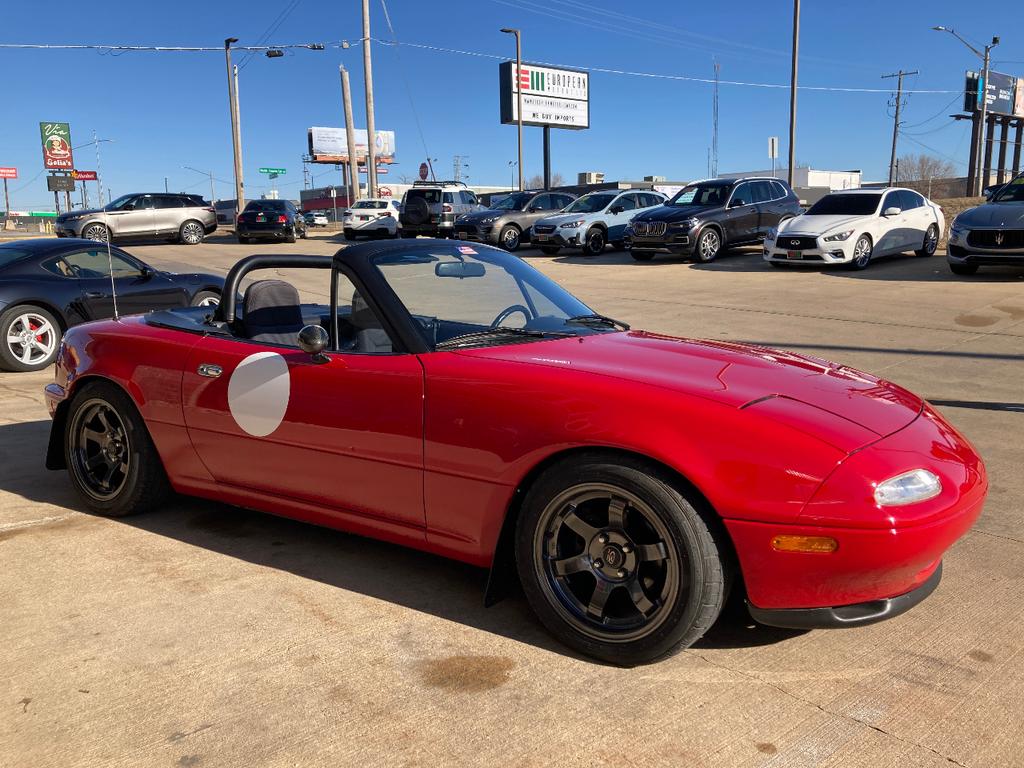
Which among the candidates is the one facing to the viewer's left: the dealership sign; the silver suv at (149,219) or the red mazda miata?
the silver suv

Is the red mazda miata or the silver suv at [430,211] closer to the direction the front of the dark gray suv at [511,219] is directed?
the red mazda miata

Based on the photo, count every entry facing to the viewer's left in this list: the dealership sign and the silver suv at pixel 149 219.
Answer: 1

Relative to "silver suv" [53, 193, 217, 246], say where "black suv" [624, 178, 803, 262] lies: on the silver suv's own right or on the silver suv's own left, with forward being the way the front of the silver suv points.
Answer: on the silver suv's own left

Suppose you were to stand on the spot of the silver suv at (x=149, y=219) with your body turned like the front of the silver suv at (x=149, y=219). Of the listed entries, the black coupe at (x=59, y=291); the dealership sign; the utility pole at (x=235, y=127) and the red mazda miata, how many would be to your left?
2

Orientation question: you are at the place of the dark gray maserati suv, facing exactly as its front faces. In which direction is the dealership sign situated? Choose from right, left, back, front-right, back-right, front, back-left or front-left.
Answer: right

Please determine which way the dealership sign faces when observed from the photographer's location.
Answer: facing the viewer and to the right of the viewer

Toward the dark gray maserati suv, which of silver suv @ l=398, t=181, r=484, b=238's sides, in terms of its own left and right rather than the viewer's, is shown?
right

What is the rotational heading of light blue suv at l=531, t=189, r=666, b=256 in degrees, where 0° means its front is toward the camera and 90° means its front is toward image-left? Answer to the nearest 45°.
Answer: approximately 45°

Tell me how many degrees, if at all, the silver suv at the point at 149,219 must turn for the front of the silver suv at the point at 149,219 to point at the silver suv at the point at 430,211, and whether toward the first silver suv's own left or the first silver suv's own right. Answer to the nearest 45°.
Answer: approximately 135° to the first silver suv's own left

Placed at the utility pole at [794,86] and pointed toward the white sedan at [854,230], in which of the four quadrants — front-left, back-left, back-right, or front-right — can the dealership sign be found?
back-right

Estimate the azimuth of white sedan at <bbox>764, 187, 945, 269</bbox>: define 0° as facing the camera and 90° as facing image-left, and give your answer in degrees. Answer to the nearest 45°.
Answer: approximately 45°

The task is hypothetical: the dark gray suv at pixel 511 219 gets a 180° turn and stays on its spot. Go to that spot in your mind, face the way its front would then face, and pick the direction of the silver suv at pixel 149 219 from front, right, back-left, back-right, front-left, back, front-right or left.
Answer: back-left

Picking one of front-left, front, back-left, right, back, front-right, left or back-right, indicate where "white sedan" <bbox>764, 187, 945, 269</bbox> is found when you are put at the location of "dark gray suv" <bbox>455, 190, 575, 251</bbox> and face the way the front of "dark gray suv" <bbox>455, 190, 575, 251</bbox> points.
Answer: left
